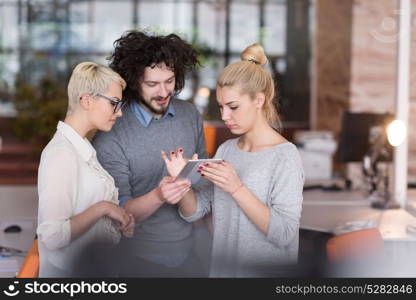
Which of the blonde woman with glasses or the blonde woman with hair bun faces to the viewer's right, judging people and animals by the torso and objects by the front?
the blonde woman with glasses

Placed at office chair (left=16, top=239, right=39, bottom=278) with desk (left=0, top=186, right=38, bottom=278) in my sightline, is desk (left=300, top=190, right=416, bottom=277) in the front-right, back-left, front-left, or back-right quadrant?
front-right

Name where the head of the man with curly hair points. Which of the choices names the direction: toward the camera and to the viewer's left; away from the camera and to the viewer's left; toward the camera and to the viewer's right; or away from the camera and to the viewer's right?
toward the camera and to the viewer's right

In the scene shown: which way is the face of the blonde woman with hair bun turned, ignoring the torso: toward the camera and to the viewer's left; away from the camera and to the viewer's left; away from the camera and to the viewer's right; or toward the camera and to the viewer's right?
toward the camera and to the viewer's left

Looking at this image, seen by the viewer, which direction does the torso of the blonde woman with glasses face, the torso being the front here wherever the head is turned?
to the viewer's right

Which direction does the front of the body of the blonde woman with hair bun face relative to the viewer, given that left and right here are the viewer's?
facing the viewer and to the left of the viewer

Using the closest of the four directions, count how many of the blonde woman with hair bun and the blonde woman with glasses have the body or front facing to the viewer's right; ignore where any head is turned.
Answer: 1

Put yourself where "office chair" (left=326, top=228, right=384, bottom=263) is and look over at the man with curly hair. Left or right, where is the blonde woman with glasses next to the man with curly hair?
left

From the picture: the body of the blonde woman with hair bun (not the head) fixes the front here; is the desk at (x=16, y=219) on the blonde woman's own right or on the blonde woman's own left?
on the blonde woman's own right

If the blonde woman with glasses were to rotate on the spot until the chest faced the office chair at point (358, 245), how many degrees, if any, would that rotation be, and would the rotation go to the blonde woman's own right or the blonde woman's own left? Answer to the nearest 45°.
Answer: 0° — they already face it
